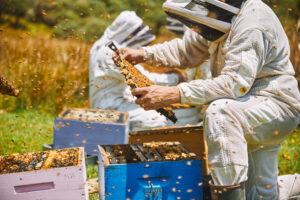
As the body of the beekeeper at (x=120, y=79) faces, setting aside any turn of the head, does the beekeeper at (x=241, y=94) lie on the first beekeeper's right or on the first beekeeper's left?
on the first beekeeper's right

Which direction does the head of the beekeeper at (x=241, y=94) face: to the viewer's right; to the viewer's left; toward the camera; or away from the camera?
to the viewer's left

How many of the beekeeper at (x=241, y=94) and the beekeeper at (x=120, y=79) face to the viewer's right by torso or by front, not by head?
1

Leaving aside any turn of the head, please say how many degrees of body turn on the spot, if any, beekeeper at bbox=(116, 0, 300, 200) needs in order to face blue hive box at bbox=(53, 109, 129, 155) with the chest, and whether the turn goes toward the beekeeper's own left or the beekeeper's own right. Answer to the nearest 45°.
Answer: approximately 45° to the beekeeper's own right

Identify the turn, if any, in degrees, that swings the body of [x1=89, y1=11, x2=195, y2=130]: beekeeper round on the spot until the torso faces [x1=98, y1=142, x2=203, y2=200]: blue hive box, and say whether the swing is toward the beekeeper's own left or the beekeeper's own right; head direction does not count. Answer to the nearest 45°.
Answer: approximately 90° to the beekeeper's own right

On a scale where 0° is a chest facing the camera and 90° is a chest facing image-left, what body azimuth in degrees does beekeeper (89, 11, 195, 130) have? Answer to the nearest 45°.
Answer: approximately 270°

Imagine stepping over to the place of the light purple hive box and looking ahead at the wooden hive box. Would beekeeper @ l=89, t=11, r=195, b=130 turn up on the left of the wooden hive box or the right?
left

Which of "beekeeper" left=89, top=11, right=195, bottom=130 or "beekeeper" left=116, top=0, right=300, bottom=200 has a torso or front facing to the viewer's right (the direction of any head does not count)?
"beekeeper" left=89, top=11, right=195, bottom=130

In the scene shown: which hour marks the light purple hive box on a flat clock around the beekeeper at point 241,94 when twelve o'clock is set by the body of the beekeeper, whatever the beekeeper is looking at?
The light purple hive box is roughly at 11 o'clock from the beekeeper.

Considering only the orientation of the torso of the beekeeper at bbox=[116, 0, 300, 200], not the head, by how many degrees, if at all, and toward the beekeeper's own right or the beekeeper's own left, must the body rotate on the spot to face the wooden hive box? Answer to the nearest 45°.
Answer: approximately 45° to the beekeeper's own right

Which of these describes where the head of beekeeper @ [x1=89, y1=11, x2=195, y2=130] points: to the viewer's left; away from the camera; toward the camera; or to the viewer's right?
to the viewer's right

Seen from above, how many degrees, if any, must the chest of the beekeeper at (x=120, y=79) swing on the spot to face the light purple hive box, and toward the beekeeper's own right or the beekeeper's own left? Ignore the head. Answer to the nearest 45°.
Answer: approximately 90° to the beekeeper's own right

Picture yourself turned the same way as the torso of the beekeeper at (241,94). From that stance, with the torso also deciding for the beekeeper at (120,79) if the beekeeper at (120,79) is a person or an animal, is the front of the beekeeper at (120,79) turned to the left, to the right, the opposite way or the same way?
the opposite way

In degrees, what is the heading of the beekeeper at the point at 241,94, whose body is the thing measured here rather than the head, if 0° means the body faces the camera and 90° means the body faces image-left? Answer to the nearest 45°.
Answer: approximately 90°
